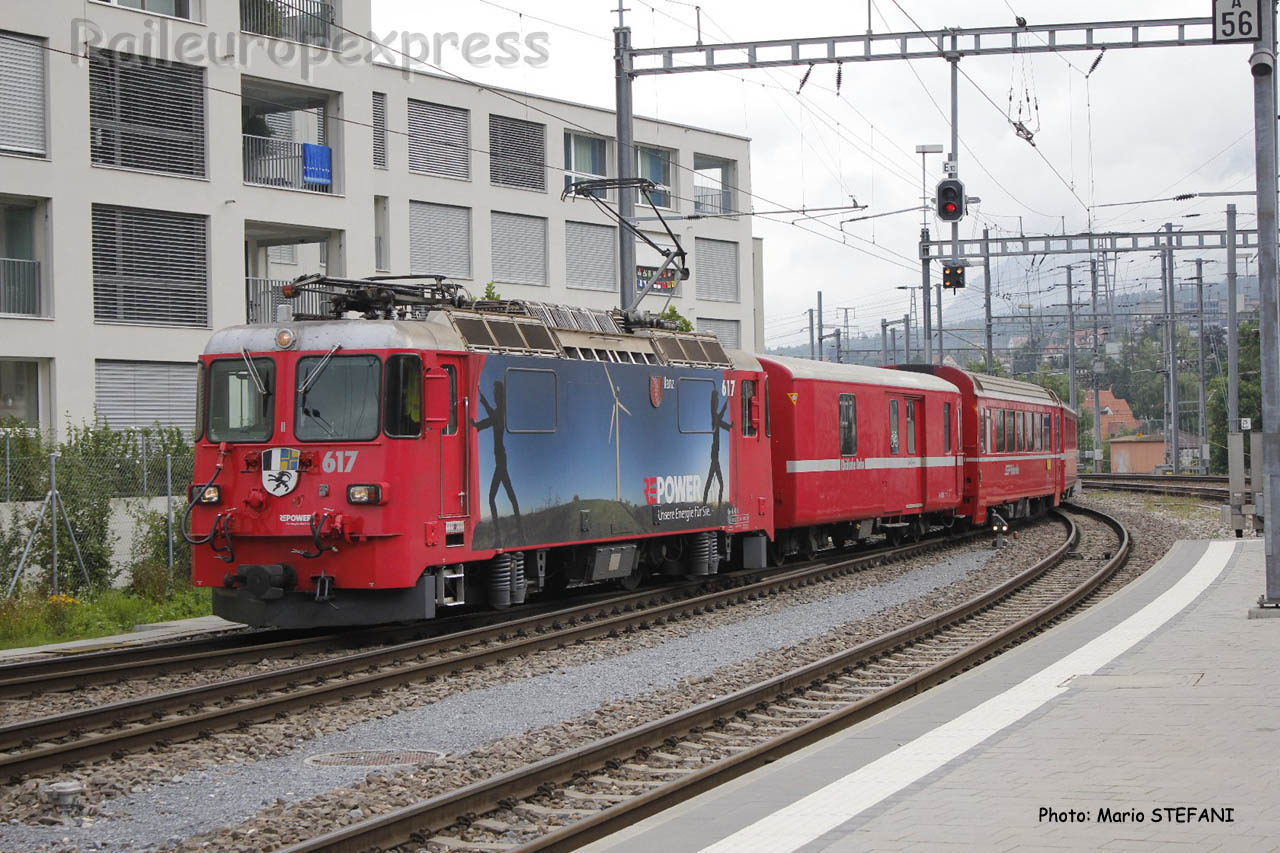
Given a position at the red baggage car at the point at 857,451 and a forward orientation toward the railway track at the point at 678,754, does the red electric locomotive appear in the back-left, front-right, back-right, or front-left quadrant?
front-right

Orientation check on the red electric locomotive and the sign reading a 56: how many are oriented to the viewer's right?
0

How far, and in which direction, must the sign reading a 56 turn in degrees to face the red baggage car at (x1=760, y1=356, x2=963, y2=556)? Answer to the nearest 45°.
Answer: approximately 135° to its right

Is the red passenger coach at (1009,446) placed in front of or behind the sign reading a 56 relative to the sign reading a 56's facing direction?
behind

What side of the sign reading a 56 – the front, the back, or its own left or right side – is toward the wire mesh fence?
right

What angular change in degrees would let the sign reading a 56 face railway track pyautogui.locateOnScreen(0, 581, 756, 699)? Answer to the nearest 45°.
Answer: approximately 45° to its right

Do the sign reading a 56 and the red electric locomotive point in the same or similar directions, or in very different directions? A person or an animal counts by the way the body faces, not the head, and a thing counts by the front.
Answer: same or similar directions

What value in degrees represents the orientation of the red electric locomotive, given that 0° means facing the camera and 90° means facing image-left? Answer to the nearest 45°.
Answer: approximately 45°

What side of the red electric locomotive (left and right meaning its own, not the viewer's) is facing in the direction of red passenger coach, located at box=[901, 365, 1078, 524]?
back

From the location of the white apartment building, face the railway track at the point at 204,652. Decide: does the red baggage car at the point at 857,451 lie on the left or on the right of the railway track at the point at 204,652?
left

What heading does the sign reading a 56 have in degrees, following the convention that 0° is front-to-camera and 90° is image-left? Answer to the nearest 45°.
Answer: approximately 0°

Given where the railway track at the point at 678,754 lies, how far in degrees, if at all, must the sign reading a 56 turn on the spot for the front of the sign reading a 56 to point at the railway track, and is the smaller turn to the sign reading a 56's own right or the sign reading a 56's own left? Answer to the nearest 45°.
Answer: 0° — it already faces it

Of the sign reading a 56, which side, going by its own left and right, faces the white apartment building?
right

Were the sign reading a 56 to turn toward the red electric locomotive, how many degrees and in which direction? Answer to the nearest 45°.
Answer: approximately 45° to its right
